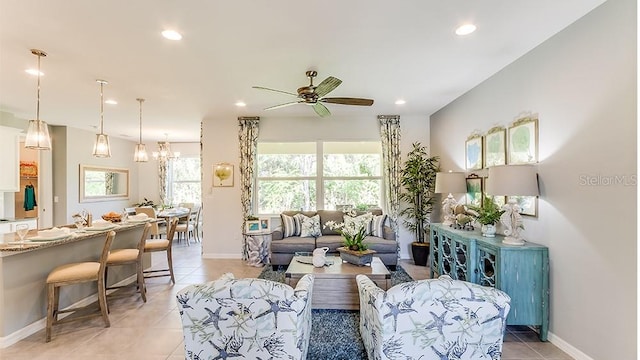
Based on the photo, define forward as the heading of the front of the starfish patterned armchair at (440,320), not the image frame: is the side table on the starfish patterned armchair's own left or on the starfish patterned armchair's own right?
on the starfish patterned armchair's own left

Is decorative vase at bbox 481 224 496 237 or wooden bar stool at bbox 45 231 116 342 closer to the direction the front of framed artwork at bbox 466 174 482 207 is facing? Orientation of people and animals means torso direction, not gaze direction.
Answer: the wooden bar stool

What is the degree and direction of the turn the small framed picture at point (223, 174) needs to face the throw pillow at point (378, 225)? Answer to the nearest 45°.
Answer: approximately 45° to its left

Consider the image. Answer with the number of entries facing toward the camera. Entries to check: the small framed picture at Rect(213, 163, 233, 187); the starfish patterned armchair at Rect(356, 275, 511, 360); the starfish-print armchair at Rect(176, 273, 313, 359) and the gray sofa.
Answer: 2

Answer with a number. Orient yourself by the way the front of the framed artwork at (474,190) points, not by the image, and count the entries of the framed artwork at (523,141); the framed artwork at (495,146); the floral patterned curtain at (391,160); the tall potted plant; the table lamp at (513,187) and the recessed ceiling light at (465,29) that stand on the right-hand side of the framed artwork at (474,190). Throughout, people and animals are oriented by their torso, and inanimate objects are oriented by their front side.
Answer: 2

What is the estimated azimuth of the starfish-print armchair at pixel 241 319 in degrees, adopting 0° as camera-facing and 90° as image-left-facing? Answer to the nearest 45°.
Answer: approximately 180°

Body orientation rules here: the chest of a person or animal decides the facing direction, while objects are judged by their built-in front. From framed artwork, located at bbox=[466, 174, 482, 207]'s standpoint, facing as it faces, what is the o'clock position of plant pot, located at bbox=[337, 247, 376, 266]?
The plant pot is roughly at 12 o'clock from the framed artwork.

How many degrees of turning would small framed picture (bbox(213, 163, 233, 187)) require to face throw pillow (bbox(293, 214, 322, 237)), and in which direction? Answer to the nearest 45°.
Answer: approximately 45° to its left

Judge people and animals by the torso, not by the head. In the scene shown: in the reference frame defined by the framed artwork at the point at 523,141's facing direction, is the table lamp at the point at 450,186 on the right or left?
on its right

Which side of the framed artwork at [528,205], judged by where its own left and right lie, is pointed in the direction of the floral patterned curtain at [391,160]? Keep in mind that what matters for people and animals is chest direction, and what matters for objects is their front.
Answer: right

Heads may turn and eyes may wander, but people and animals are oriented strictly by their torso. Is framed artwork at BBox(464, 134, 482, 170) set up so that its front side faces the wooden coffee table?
yes

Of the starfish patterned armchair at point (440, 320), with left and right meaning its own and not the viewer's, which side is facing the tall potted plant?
front

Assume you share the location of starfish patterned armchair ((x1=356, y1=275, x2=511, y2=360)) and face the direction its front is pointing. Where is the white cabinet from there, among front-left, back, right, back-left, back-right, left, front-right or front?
left

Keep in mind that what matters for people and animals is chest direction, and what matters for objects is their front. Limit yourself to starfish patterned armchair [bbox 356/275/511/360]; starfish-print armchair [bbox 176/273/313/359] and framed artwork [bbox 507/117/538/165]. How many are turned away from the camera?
2

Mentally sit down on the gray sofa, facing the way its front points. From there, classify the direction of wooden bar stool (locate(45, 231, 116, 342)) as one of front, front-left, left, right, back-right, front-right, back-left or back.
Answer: front-right

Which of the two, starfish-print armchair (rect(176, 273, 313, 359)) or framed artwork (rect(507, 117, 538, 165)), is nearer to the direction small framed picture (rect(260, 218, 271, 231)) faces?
the starfish-print armchair

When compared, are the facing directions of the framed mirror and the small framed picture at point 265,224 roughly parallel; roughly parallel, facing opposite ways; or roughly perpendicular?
roughly perpendicular
